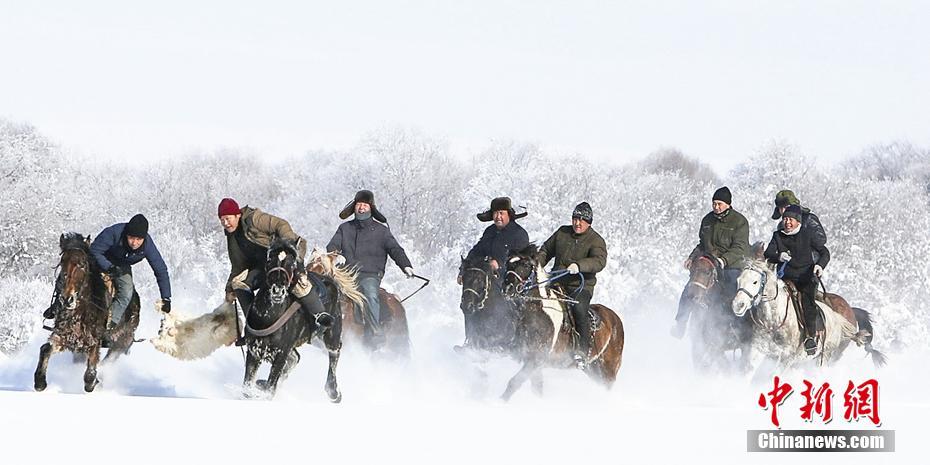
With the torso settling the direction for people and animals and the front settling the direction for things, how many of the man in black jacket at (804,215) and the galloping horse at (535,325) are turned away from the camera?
0

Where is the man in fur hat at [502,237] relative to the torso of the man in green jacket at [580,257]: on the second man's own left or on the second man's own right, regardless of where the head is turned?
on the second man's own right

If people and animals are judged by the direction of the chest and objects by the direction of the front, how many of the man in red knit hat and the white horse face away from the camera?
0

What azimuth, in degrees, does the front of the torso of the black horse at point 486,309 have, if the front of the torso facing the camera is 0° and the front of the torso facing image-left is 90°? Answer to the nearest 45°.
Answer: approximately 45°

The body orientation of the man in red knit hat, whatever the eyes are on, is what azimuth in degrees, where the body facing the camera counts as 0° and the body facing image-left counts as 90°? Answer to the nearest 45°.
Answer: approximately 45°

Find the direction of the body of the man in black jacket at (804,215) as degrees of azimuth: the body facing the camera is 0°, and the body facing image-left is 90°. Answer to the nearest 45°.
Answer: approximately 45°

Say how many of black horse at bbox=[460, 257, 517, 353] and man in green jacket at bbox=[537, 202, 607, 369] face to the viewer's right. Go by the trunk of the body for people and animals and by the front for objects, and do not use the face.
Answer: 0
